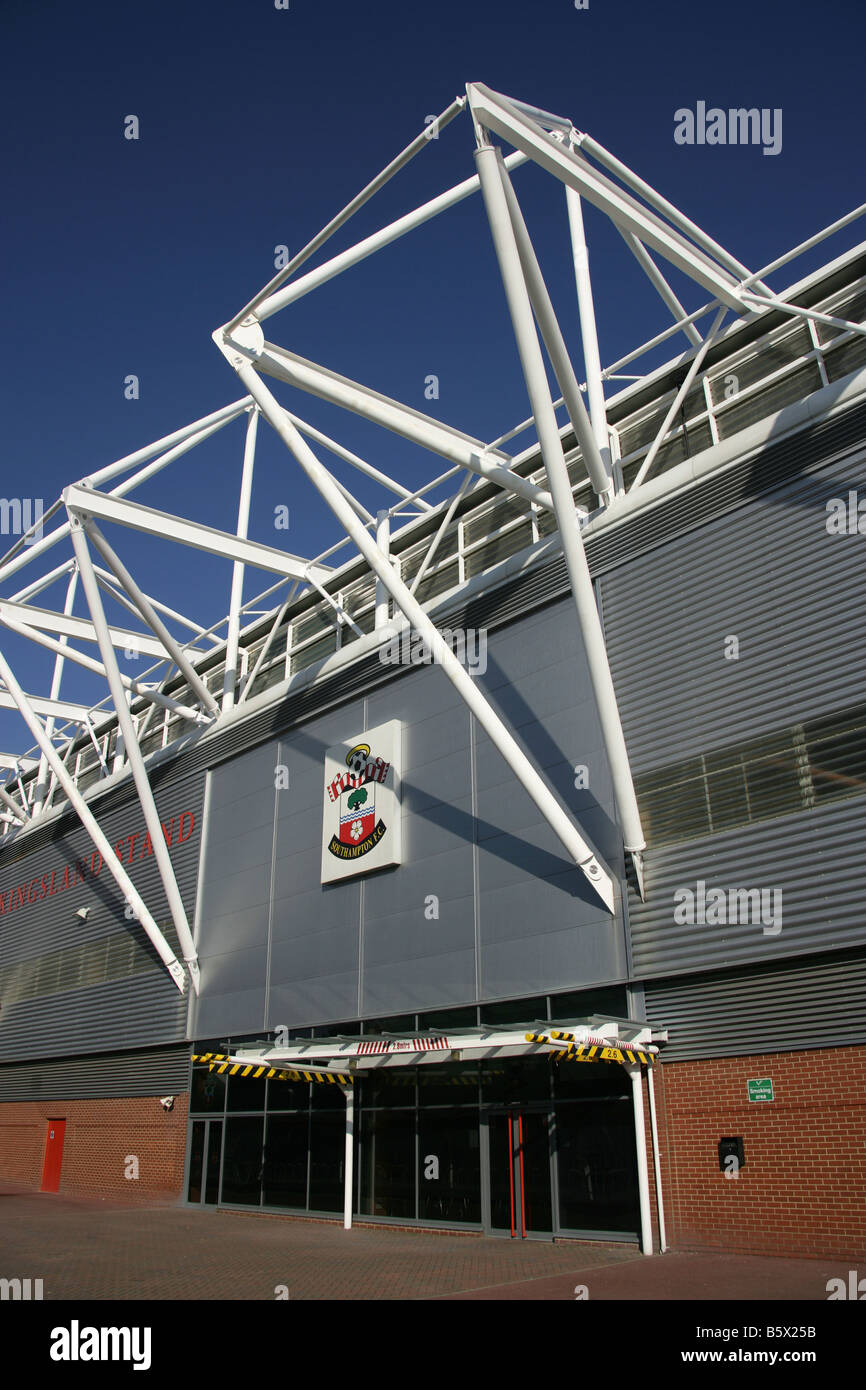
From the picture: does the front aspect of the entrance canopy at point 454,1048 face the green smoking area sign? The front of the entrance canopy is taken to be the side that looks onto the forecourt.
no

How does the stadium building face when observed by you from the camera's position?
facing the viewer and to the left of the viewer
